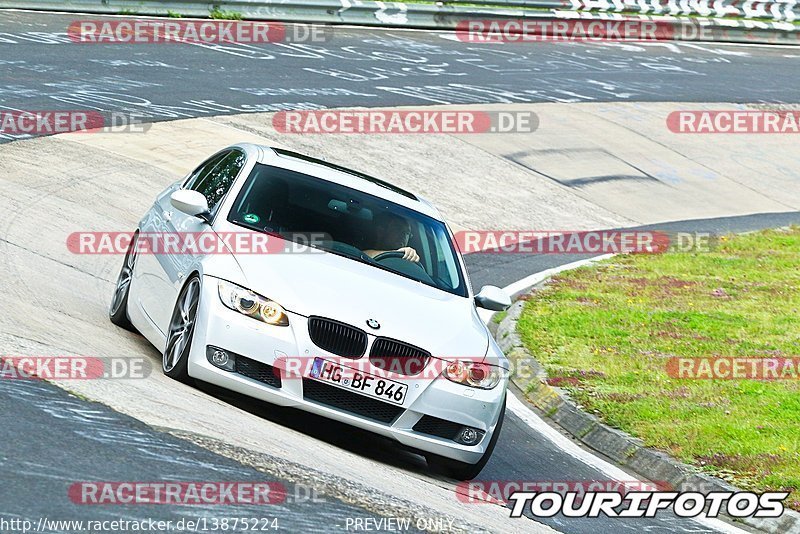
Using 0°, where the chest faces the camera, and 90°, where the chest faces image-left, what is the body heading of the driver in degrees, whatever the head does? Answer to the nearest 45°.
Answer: approximately 0°

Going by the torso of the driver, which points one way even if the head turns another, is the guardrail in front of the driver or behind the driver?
behind
